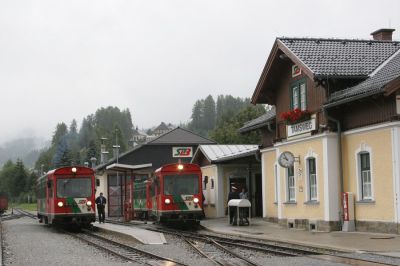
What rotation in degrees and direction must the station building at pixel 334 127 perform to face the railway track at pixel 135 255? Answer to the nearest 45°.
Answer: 0° — it already faces it

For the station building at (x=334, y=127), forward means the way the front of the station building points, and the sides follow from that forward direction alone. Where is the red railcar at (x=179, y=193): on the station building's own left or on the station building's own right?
on the station building's own right

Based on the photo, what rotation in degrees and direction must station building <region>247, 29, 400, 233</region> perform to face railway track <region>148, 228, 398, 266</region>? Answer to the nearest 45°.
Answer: approximately 45° to its left

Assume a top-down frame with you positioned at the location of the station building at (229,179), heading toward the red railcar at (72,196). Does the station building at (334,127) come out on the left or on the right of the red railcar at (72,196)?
left

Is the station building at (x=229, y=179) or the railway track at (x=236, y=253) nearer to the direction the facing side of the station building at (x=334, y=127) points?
the railway track
